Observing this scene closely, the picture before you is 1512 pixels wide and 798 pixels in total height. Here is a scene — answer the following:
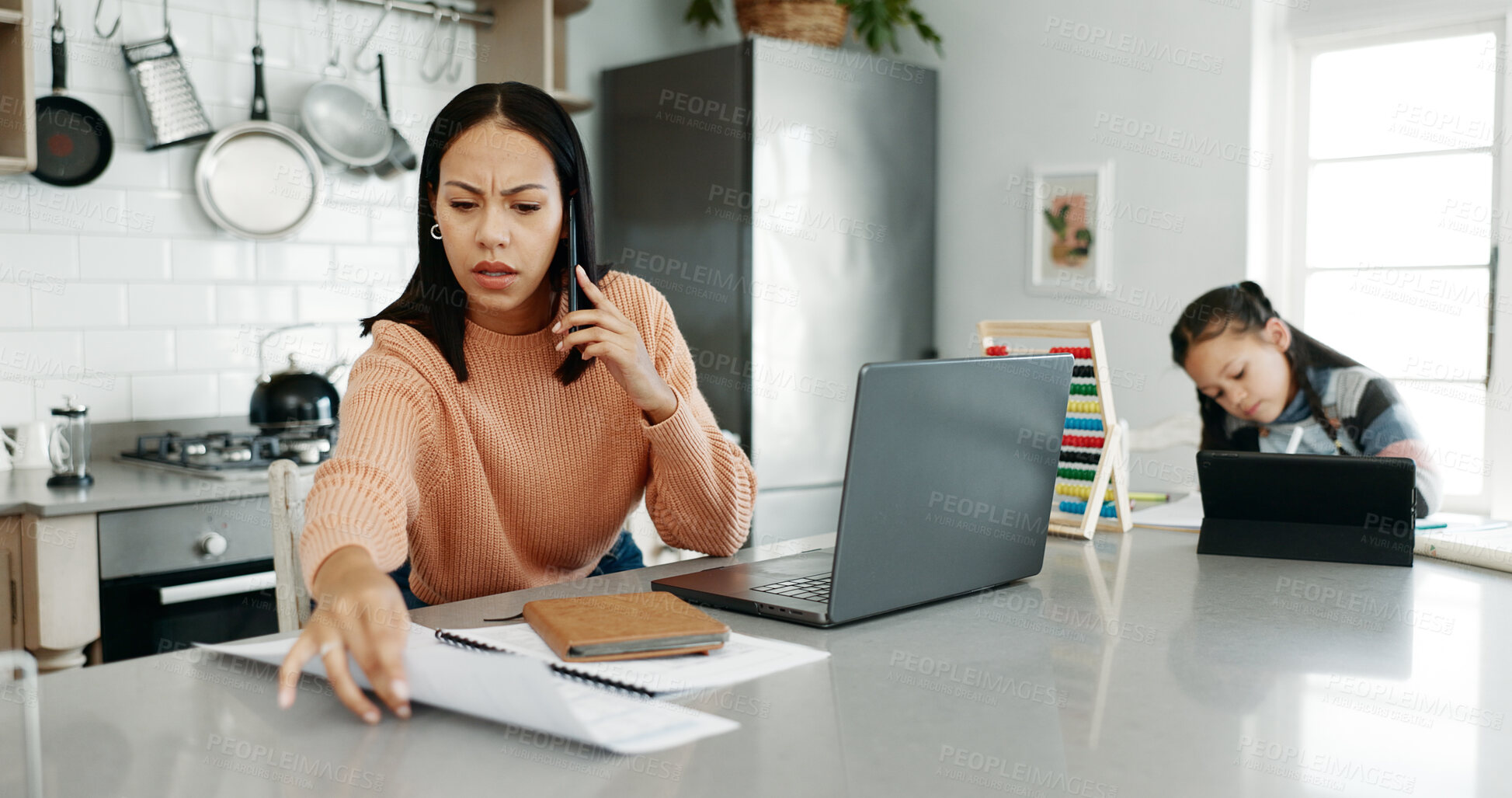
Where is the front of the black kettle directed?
to the viewer's right

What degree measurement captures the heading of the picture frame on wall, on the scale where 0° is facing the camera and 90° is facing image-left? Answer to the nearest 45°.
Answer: approximately 45°

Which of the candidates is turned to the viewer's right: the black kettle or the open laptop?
the black kettle

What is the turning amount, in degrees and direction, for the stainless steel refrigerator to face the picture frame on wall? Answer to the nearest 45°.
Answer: approximately 45° to its left

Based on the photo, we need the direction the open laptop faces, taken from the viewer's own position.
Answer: facing away from the viewer and to the left of the viewer

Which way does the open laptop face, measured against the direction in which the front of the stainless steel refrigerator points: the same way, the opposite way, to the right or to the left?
the opposite way

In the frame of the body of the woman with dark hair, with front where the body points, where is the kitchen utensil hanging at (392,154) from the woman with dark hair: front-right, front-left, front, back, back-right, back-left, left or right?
back

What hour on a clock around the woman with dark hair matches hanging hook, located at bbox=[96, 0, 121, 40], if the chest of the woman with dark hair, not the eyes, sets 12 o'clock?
The hanging hook is roughly at 5 o'clock from the woman with dark hair.

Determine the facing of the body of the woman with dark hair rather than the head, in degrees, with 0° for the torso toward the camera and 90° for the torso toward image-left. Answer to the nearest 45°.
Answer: approximately 0°

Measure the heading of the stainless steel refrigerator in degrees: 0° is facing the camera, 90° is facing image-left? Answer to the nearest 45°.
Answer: approximately 315°
